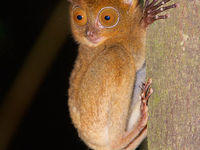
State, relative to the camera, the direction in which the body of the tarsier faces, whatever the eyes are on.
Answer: to the viewer's right
